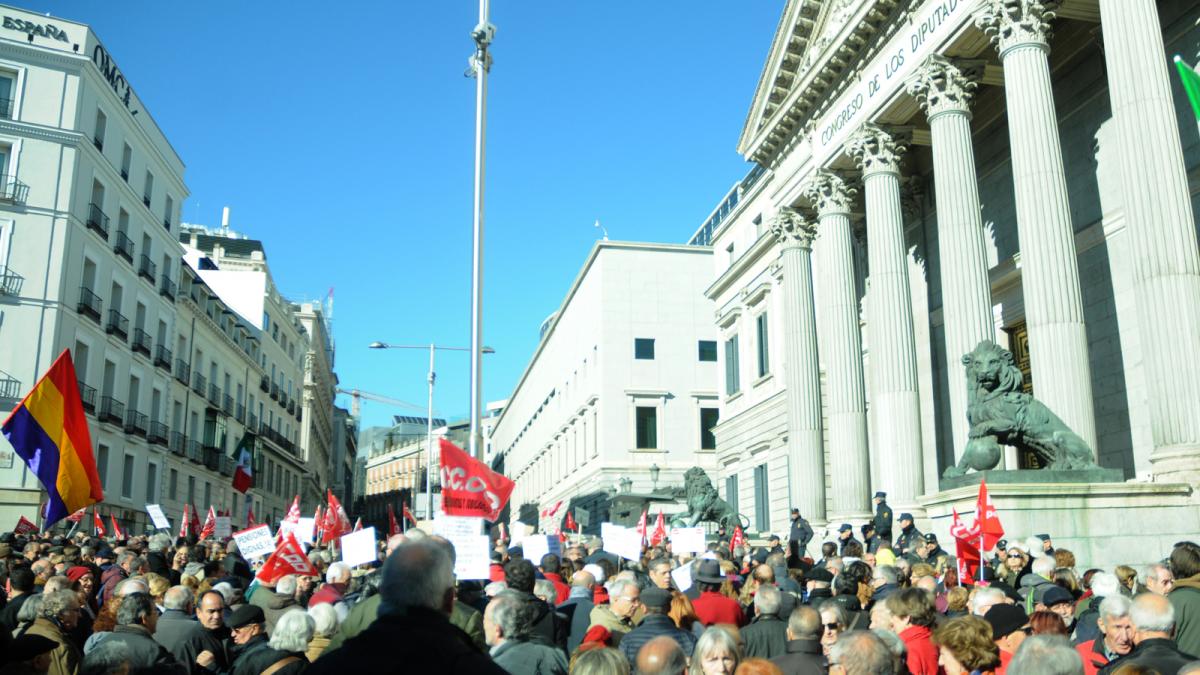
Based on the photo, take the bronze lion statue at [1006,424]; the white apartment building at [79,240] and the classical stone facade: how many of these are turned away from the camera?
0

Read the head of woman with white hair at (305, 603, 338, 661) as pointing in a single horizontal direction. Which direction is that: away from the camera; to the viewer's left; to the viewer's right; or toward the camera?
away from the camera

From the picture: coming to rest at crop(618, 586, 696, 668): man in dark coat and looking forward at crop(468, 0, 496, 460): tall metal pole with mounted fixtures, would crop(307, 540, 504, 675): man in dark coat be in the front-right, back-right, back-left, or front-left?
back-left

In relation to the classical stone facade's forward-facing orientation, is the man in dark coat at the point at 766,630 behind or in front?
in front

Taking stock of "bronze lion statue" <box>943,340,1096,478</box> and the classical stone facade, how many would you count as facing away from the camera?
0

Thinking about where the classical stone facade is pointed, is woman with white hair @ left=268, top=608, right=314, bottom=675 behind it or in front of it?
in front

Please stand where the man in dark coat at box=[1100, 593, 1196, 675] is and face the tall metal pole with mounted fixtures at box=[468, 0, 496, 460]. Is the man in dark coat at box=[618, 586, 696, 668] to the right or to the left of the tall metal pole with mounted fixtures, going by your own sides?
left

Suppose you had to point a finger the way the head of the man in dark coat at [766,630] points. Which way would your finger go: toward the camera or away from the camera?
away from the camera

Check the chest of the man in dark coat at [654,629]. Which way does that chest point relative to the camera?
away from the camera

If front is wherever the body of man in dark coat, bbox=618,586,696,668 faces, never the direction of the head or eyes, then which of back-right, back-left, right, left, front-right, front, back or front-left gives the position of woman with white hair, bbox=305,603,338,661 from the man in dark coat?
left

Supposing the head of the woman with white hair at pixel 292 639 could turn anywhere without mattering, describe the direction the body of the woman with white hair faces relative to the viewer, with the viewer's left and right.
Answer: facing away from the viewer and to the right of the viewer

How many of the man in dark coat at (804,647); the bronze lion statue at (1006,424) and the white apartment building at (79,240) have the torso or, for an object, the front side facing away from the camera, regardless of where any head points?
1

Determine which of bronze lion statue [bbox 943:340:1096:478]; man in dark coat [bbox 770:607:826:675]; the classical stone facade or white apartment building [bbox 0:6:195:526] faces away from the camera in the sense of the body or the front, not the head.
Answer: the man in dark coat

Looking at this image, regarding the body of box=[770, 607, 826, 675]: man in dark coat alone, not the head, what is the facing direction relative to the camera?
away from the camera

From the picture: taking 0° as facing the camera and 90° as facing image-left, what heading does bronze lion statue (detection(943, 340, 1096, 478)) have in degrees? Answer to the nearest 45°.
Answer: approximately 45°

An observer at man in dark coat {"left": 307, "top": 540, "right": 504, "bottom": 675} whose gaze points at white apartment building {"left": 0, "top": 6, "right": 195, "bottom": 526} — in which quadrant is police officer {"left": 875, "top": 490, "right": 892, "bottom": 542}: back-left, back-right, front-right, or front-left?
front-right

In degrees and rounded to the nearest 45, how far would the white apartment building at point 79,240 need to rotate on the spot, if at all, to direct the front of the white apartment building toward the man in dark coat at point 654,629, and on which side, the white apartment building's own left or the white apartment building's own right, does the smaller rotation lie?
approximately 45° to the white apartment building's own right

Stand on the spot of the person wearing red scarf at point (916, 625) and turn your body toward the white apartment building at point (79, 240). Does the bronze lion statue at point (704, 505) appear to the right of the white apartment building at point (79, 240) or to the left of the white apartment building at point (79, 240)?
right
